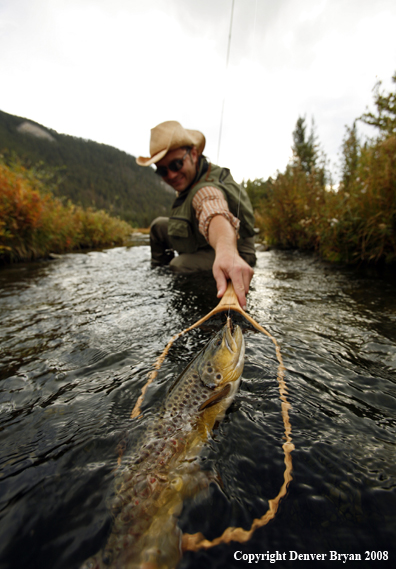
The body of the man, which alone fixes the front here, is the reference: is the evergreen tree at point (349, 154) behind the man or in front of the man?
behind

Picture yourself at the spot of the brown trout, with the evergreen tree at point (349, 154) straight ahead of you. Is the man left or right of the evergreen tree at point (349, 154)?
left

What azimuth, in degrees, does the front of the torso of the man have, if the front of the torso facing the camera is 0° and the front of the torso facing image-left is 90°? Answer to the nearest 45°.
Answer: approximately 45°

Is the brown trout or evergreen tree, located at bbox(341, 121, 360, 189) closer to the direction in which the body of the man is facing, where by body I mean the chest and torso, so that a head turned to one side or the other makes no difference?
the brown trout

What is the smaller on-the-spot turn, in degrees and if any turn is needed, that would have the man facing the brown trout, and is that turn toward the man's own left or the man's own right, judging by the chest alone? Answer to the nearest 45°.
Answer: approximately 45° to the man's own left
